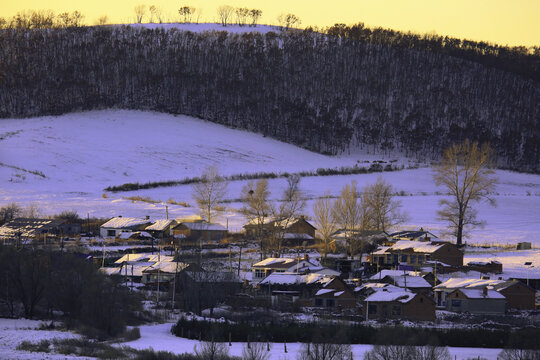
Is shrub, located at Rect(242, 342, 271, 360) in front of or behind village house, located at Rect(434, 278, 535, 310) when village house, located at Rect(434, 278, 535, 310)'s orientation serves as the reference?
in front

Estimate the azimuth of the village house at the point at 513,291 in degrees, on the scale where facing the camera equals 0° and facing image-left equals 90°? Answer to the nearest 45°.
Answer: approximately 45°

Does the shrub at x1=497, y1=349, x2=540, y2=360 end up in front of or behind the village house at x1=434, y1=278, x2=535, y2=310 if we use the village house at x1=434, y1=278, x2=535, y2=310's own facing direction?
in front

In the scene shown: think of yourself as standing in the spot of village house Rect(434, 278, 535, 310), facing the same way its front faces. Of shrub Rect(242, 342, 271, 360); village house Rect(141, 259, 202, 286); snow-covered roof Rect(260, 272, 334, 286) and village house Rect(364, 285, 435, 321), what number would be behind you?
0

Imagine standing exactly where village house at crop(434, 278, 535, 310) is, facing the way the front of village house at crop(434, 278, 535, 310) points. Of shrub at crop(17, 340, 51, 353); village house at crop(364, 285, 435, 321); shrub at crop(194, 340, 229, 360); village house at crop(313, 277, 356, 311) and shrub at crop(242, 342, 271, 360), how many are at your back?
0

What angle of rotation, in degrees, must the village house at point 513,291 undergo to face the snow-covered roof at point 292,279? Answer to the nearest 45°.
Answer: approximately 45° to its right

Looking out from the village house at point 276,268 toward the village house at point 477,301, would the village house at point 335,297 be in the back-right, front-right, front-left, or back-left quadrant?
front-right

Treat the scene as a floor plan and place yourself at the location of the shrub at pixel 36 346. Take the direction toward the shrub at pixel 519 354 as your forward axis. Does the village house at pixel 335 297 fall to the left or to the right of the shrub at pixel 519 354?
left

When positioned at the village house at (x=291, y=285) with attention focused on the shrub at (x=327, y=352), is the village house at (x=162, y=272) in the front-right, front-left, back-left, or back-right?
back-right

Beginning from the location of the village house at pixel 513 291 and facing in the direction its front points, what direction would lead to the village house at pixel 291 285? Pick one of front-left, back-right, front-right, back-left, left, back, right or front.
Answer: front-right

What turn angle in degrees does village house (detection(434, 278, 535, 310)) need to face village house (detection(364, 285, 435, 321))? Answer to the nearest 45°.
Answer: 0° — it already faces it

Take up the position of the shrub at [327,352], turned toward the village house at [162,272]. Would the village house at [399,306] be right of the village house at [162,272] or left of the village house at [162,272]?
right

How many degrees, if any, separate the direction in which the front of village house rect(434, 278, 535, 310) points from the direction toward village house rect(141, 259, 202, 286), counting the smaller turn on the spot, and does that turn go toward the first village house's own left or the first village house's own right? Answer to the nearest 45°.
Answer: approximately 45° to the first village house's own right

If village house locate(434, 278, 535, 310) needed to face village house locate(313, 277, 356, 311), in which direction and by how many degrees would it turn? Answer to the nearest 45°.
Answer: approximately 45° to its right
